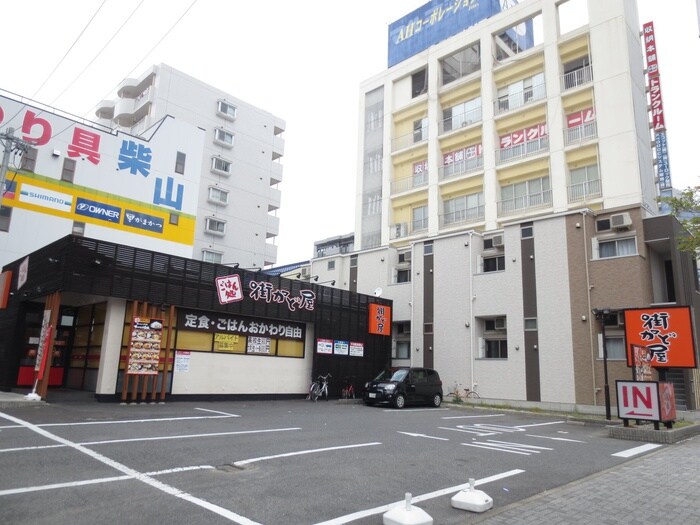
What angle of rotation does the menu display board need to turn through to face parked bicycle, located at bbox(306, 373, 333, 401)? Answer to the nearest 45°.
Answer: approximately 90° to its left

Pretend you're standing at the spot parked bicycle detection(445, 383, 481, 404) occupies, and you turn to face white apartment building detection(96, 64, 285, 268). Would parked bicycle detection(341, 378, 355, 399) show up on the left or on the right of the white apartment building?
left

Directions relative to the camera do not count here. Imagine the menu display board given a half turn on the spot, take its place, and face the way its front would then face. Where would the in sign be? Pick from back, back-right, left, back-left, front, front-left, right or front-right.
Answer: back-right

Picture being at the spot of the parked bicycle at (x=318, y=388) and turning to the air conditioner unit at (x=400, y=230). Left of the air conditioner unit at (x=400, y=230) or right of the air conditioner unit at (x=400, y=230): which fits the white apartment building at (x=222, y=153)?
left

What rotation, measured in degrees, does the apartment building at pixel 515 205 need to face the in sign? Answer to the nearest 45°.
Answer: approximately 45° to its left

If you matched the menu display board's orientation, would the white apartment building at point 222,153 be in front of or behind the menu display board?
behind

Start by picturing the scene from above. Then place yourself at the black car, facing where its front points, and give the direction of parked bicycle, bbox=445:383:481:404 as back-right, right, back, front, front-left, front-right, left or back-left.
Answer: back

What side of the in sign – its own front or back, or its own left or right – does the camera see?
front

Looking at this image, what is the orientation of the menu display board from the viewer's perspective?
toward the camera

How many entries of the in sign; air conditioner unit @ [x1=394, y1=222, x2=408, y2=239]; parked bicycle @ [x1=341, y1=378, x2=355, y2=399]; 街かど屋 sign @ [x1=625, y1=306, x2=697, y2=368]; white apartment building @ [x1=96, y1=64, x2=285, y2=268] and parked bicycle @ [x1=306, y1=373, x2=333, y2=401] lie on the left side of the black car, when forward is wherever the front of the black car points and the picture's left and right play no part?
2

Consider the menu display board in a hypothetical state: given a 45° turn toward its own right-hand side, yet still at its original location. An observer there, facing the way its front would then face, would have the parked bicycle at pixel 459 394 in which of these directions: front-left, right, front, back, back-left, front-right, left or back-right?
back-left
